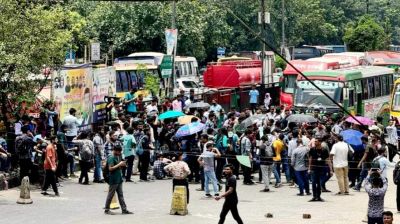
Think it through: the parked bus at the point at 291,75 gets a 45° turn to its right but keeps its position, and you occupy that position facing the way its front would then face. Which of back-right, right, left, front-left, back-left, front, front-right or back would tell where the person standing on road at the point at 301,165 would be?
left

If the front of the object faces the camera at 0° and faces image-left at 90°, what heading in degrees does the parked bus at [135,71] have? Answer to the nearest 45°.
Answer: approximately 45°

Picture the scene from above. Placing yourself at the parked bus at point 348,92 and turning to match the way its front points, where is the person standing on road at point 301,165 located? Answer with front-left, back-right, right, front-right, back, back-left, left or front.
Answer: front-left

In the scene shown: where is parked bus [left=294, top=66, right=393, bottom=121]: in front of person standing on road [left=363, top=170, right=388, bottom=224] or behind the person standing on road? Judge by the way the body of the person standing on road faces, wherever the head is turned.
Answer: in front

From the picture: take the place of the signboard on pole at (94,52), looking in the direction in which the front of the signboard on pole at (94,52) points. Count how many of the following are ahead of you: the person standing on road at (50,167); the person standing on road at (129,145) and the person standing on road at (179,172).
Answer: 3

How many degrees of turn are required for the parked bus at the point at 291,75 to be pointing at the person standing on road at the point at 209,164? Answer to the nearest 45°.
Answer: approximately 45° to its left

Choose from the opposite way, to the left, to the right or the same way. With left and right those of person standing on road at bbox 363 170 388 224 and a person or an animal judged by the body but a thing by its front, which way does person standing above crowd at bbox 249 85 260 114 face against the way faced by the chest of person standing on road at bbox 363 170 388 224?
the opposite way
